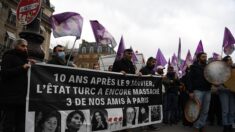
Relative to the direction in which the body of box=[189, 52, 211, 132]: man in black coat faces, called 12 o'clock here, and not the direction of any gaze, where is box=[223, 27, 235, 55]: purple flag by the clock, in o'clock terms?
The purple flag is roughly at 8 o'clock from the man in black coat.

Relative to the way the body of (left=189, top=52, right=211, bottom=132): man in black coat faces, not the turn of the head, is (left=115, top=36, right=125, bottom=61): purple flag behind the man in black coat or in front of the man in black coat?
behind

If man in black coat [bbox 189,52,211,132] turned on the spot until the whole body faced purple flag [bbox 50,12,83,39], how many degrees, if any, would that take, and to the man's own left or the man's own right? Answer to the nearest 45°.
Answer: approximately 135° to the man's own right

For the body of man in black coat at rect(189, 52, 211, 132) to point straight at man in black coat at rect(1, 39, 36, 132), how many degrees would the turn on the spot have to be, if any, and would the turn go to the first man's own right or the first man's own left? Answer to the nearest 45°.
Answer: approximately 90° to the first man's own right

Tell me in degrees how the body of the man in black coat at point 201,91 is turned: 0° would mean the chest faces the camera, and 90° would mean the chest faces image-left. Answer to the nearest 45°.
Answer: approximately 315°

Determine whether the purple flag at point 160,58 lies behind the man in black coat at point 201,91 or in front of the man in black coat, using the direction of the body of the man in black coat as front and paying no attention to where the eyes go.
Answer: behind
